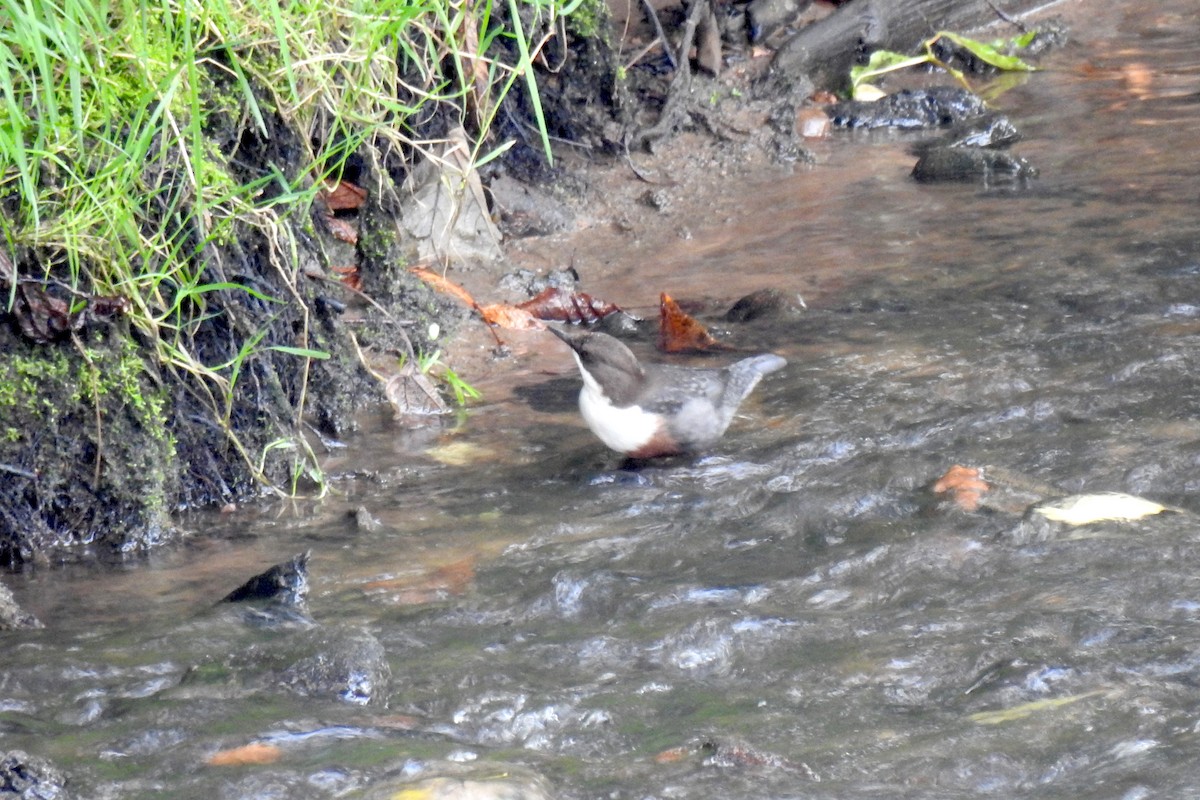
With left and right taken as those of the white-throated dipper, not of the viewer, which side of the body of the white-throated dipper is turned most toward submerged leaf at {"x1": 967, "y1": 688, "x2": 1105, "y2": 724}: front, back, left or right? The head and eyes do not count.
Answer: left

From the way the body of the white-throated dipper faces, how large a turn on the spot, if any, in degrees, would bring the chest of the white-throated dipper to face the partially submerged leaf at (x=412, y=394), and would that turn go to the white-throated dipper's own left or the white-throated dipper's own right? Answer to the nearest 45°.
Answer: approximately 45° to the white-throated dipper's own right

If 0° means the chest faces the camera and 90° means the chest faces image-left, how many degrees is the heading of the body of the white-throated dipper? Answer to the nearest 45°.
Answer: approximately 90°

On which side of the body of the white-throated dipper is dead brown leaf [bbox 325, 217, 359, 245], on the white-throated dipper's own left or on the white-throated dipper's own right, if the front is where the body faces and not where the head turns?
on the white-throated dipper's own right

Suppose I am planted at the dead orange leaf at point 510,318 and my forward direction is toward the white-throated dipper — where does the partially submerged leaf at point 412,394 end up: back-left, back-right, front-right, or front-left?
front-right

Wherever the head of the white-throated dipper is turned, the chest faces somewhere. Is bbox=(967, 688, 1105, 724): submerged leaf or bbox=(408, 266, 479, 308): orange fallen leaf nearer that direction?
the orange fallen leaf

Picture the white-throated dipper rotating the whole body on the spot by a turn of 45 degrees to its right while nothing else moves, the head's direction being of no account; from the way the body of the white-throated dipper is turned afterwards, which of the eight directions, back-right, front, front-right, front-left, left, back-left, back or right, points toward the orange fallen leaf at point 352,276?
front

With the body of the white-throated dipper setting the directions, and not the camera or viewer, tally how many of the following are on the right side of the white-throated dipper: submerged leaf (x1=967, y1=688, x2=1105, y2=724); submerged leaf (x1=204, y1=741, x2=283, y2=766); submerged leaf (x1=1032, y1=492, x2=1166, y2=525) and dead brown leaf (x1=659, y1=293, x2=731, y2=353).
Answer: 1

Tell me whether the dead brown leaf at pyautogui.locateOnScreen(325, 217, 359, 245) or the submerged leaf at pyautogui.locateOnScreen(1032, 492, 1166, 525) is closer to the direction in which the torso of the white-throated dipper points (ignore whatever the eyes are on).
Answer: the dead brown leaf

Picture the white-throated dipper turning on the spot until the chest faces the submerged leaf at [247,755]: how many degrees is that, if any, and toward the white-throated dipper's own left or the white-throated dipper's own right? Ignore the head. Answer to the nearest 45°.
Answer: approximately 90° to the white-throated dipper's own left

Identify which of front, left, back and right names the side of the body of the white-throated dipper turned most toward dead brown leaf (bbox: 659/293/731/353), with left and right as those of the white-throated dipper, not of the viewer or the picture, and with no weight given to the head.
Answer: right

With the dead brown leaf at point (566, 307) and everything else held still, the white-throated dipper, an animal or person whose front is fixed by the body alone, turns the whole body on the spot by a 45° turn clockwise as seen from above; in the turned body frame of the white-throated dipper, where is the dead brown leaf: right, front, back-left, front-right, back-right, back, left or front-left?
front-right
